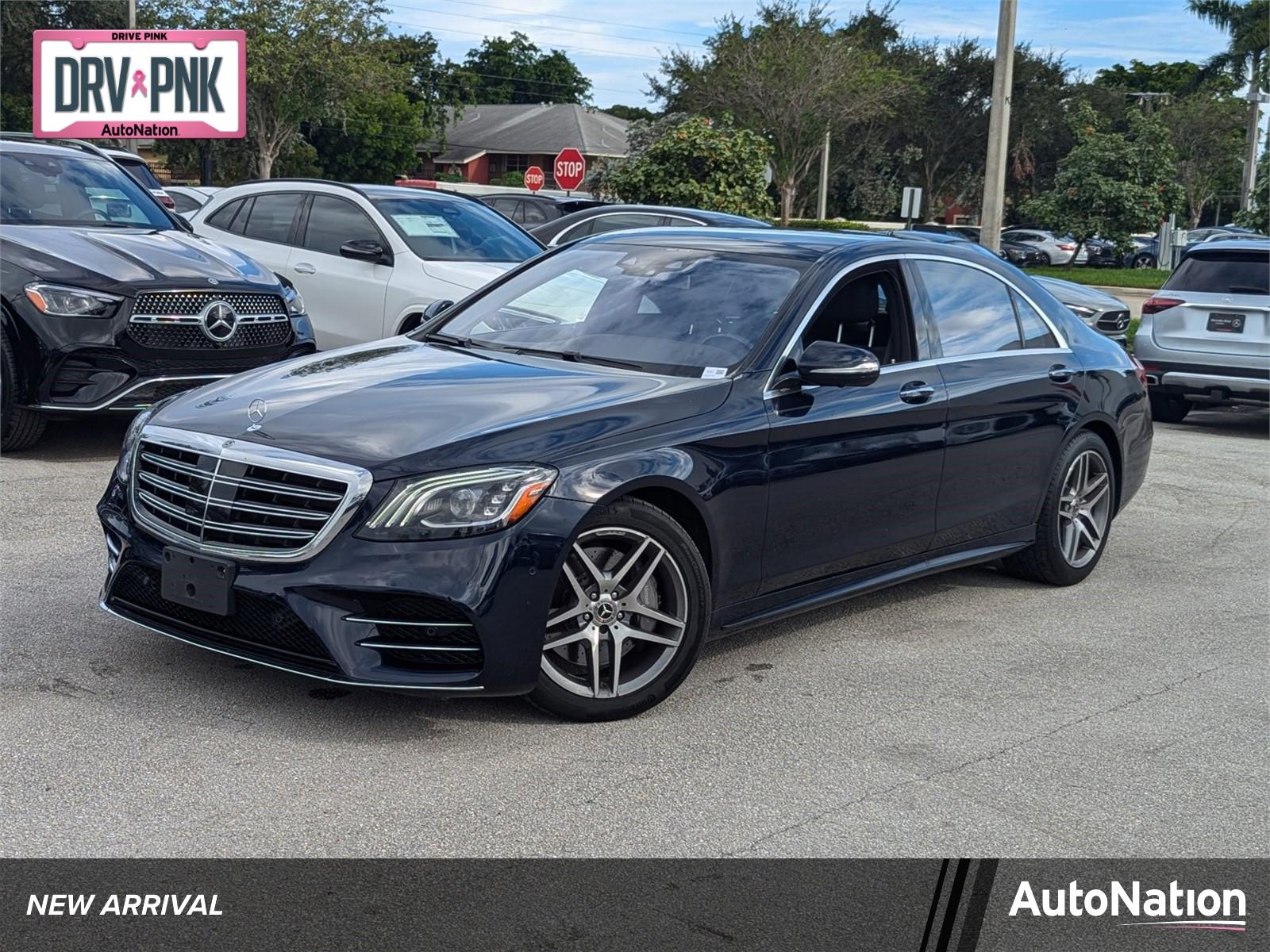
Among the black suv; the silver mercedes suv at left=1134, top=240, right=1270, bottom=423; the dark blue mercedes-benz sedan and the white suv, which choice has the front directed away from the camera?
the silver mercedes suv

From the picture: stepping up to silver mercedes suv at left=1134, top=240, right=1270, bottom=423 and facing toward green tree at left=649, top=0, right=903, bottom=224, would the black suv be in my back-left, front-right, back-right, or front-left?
back-left

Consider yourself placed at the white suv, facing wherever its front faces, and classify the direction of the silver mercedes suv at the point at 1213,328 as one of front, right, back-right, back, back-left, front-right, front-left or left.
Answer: front-left

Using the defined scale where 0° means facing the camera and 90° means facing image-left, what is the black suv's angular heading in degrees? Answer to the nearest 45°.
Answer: approximately 315°

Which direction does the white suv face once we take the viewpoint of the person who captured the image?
facing the viewer and to the right of the viewer

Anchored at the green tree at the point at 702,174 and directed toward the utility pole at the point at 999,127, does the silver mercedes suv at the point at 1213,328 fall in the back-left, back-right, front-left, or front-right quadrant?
front-right

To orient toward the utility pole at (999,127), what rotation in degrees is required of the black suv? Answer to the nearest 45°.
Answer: approximately 90° to its left

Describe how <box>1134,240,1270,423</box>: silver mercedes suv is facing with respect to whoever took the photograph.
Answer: facing away from the viewer

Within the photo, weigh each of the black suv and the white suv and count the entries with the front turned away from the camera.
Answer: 0

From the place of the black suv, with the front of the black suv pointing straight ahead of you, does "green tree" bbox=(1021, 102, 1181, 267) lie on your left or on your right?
on your left

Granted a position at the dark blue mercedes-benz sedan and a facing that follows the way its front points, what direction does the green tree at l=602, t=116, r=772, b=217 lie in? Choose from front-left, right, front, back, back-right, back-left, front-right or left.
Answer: back-right

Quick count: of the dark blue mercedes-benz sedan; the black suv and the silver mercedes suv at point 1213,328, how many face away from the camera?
1

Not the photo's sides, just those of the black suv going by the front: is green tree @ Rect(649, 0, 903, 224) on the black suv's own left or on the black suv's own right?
on the black suv's own left

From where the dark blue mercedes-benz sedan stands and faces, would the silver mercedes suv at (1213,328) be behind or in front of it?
behind

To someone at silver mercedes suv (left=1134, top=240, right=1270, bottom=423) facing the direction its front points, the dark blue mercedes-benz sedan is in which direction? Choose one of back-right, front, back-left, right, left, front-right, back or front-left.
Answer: back

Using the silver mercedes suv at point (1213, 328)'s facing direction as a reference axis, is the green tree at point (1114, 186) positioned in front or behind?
in front

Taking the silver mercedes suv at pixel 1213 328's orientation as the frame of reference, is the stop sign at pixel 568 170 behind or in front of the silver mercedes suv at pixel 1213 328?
in front

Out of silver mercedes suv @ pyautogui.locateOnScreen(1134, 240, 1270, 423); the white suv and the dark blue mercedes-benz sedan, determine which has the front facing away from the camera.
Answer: the silver mercedes suv
